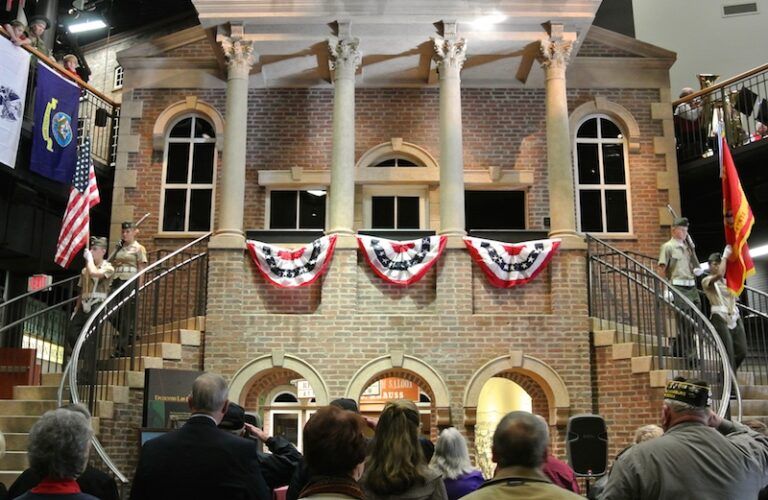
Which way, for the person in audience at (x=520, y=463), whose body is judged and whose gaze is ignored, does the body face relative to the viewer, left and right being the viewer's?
facing away from the viewer

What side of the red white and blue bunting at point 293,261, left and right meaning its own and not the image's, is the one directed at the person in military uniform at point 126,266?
right

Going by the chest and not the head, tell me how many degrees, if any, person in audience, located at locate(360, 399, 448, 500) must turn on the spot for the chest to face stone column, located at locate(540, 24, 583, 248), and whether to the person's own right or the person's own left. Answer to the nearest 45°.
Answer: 0° — they already face it

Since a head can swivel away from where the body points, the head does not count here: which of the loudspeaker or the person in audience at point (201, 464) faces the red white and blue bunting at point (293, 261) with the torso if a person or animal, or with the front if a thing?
the person in audience

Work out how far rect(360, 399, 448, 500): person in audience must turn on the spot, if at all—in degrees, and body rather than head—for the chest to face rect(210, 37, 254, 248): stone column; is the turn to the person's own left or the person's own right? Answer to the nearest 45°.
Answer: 0° — they already face it

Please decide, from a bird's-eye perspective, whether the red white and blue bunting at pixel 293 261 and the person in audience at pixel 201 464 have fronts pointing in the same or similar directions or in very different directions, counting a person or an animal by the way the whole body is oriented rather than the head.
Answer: very different directions

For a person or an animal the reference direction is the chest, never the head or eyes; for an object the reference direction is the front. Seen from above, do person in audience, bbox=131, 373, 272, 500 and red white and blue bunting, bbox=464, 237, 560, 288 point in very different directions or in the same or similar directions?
very different directions

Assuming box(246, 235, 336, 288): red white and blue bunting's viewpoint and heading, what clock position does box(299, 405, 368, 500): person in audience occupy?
The person in audience is roughly at 12 o'clock from the red white and blue bunting.

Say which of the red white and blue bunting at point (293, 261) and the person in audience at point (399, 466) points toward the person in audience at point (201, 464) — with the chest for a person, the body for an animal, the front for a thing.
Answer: the red white and blue bunting

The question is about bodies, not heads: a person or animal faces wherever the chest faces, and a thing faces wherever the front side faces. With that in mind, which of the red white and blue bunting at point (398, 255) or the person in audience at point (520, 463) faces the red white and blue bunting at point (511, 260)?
the person in audience

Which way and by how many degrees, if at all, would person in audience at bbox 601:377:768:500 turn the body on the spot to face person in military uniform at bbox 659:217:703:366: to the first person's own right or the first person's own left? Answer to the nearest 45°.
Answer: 0° — they already face them
